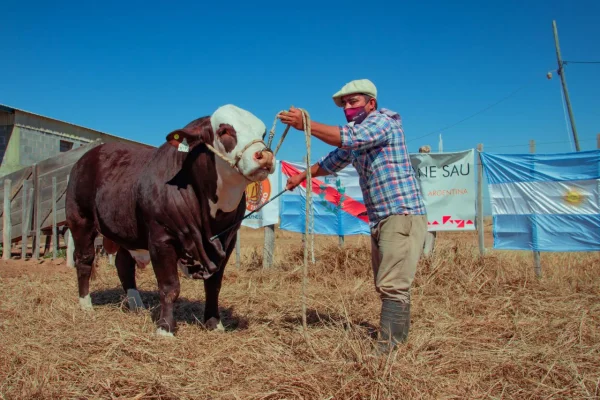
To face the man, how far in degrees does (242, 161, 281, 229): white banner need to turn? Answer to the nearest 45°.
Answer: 0° — it already faces them

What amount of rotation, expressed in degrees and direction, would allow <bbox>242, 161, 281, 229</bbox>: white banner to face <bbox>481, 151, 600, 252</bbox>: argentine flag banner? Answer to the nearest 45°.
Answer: approximately 45° to its left

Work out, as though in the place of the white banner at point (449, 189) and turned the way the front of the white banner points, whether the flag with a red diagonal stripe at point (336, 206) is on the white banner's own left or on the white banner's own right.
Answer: on the white banner's own right

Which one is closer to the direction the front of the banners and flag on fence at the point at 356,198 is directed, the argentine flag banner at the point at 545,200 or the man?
the man

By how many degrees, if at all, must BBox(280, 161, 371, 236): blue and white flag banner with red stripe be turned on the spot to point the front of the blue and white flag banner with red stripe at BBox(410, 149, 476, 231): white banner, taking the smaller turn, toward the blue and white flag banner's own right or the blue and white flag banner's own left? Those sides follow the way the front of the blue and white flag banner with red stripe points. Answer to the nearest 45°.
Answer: approximately 45° to the blue and white flag banner's own left

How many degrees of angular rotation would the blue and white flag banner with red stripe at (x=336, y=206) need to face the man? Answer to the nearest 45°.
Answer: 0° — it already faces them

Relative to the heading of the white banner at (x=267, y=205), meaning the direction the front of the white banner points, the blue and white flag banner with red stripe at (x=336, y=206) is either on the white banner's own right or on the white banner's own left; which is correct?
on the white banner's own left

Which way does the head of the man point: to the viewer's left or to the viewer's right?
to the viewer's left

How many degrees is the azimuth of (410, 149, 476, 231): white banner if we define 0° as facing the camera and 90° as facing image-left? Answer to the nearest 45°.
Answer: approximately 0°

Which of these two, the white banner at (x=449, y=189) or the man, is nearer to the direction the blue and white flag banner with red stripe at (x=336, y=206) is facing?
the man
